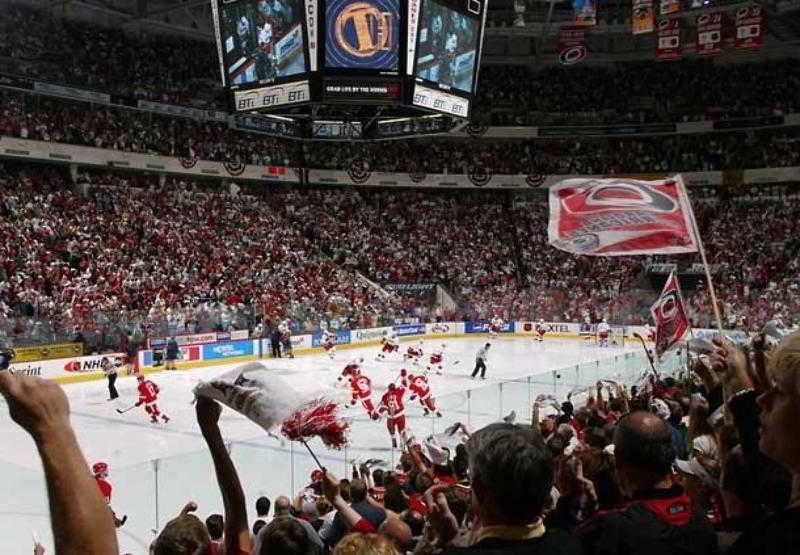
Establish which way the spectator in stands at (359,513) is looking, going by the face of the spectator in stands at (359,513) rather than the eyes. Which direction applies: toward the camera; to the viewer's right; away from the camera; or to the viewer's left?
away from the camera

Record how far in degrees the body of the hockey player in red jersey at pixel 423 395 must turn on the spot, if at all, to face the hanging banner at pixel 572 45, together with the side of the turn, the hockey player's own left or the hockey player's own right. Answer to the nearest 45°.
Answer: approximately 90° to the hockey player's own right

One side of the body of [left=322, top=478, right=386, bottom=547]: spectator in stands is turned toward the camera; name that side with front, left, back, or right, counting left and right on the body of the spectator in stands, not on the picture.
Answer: back

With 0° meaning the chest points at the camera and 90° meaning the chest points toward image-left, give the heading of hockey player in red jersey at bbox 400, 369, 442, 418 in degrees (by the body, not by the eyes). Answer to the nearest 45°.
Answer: approximately 90°

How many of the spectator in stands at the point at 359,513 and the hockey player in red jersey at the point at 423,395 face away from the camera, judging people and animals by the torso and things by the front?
1

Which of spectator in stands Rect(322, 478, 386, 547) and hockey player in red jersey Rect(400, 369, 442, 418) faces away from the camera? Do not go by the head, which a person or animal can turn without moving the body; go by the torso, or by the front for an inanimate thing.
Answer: the spectator in stands

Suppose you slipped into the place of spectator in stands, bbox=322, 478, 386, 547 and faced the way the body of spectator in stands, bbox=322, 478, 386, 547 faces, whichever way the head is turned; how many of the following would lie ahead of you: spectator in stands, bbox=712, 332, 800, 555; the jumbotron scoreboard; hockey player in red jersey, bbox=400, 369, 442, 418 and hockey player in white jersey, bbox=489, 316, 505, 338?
3

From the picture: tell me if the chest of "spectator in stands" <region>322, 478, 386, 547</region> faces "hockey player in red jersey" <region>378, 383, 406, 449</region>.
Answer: yes

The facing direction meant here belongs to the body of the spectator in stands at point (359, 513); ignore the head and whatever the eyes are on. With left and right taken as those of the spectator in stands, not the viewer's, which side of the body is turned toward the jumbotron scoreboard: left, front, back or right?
front

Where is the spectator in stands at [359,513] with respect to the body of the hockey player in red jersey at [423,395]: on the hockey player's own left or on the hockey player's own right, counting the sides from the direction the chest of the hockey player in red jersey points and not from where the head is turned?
on the hockey player's own left

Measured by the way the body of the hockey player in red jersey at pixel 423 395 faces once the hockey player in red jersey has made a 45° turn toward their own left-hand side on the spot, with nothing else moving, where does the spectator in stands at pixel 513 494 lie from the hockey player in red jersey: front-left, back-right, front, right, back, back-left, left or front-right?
front-left

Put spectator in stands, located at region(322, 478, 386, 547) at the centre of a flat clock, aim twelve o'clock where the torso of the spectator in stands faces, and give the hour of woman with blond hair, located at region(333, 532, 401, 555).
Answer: The woman with blond hair is roughly at 6 o'clock from the spectator in stands.
